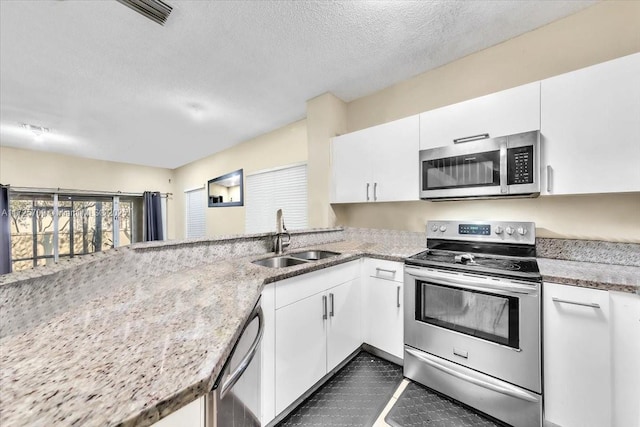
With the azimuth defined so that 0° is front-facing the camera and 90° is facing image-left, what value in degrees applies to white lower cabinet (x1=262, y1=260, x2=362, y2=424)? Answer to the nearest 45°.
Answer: approximately 315°

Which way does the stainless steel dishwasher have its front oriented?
to the viewer's right

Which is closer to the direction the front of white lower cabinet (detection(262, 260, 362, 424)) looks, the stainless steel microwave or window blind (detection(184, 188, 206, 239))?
the stainless steel microwave

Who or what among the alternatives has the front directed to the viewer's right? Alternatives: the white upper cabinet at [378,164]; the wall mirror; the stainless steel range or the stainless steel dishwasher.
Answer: the stainless steel dishwasher

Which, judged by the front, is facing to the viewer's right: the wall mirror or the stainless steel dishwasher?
the stainless steel dishwasher

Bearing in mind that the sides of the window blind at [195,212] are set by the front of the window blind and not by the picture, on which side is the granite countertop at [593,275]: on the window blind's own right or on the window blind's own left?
on the window blind's own left

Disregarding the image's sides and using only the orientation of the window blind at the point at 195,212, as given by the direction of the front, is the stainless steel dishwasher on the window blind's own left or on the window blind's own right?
on the window blind's own left

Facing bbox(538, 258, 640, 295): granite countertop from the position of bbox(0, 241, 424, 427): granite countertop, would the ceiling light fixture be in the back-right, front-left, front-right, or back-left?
back-left

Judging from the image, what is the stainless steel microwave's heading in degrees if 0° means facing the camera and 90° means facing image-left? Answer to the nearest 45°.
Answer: approximately 45°

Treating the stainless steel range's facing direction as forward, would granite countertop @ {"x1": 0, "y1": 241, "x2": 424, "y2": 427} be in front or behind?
in front

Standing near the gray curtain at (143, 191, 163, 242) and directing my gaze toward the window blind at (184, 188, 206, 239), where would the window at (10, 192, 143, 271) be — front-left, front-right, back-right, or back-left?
back-right
